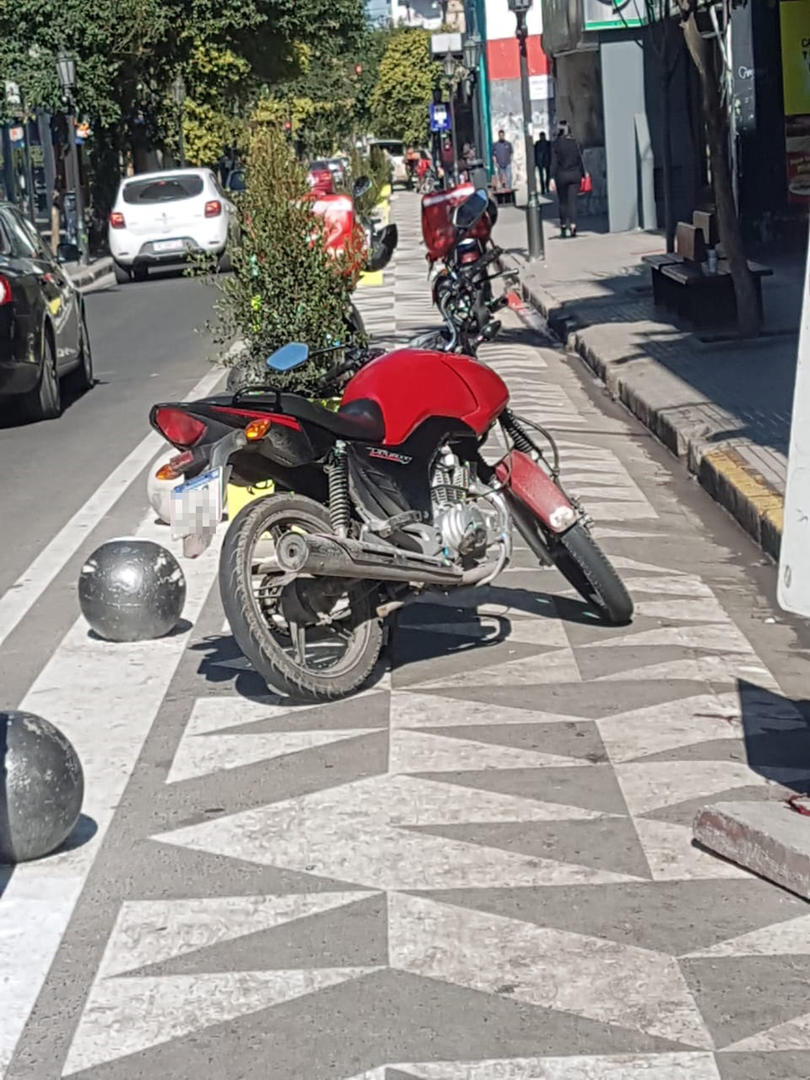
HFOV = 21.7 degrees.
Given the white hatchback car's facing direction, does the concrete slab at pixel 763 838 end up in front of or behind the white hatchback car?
behind

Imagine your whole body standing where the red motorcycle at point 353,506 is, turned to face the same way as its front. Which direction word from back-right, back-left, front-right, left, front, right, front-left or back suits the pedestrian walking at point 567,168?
front-left

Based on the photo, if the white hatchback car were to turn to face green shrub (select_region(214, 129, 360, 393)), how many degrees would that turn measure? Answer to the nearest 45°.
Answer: approximately 180°

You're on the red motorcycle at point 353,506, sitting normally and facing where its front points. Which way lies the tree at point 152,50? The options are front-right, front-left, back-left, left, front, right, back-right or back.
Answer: front-left

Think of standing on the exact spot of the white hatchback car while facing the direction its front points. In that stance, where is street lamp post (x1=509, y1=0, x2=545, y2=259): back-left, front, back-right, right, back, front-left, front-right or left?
back-right

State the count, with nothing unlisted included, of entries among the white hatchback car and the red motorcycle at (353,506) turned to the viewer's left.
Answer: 0

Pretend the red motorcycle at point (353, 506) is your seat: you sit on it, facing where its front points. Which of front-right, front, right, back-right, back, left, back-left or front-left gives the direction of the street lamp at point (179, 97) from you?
front-left

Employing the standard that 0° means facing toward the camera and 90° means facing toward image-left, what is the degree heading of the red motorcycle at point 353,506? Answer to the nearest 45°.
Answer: approximately 225°

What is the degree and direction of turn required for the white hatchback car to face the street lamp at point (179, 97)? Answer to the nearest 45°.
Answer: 0° — it already faces it

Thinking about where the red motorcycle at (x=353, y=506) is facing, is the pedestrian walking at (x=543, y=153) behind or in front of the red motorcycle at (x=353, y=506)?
in front

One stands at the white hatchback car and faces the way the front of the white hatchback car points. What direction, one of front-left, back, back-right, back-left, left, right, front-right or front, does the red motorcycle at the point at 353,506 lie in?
back

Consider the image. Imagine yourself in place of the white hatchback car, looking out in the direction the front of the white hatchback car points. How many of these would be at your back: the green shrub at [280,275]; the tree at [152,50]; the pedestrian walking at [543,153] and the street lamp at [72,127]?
1

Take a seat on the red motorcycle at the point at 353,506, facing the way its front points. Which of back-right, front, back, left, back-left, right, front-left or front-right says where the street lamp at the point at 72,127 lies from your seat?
front-left

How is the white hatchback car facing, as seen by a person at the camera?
facing away from the viewer

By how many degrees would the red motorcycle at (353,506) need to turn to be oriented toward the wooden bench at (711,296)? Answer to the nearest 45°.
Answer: approximately 45° to its left

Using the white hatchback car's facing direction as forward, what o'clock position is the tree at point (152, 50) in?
The tree is roughly at 12 o'clock from the white hatchback car.
